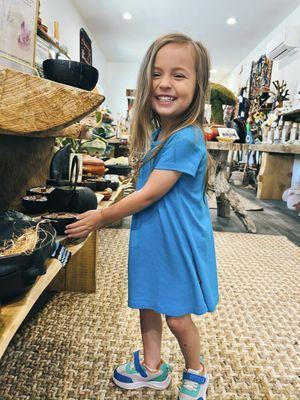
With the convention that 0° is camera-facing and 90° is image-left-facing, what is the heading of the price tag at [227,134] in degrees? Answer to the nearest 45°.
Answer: approximately 0°

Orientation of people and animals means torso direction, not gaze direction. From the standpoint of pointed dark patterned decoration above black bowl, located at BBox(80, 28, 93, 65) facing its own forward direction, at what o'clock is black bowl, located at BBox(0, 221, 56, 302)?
The black bowl is roughly at 3 o'clock from the pointed dark patterned decoration above black bowl.

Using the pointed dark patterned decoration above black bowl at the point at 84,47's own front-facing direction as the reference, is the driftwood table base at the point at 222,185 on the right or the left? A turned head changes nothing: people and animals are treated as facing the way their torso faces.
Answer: on its right

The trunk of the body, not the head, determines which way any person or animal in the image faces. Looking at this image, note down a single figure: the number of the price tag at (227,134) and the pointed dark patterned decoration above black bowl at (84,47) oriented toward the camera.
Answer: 1

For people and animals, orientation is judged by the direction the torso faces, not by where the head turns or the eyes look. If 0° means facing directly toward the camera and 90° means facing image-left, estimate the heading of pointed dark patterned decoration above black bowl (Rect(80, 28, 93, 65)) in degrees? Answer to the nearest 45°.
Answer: approximately 270°

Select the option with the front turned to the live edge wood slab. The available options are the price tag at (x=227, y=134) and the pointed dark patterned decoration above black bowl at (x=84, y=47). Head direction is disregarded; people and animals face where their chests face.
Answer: the price tag
